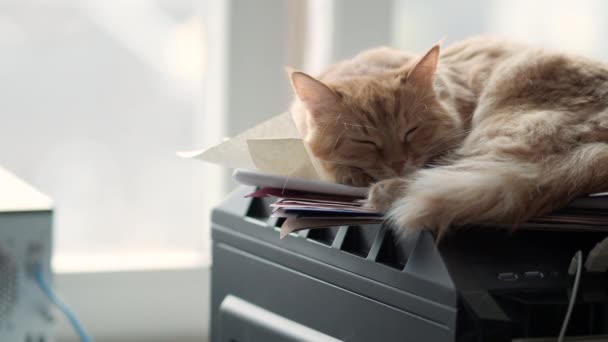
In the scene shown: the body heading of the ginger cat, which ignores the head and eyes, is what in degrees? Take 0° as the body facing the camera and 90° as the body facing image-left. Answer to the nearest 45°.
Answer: approximately 45°
